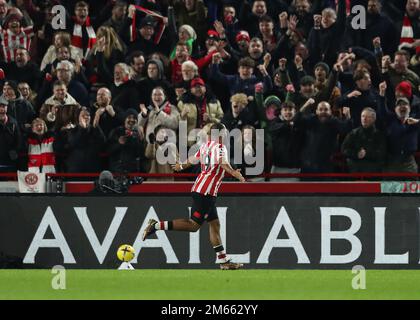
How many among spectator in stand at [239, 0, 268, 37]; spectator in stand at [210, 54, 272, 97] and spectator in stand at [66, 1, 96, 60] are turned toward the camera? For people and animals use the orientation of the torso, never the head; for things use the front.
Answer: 3

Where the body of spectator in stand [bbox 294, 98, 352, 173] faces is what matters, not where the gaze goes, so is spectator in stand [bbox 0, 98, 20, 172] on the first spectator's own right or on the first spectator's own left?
on the first spectator's own right

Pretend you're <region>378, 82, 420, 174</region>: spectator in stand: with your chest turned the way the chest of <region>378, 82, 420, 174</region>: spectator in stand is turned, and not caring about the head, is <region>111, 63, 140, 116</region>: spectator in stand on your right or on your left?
on your right
